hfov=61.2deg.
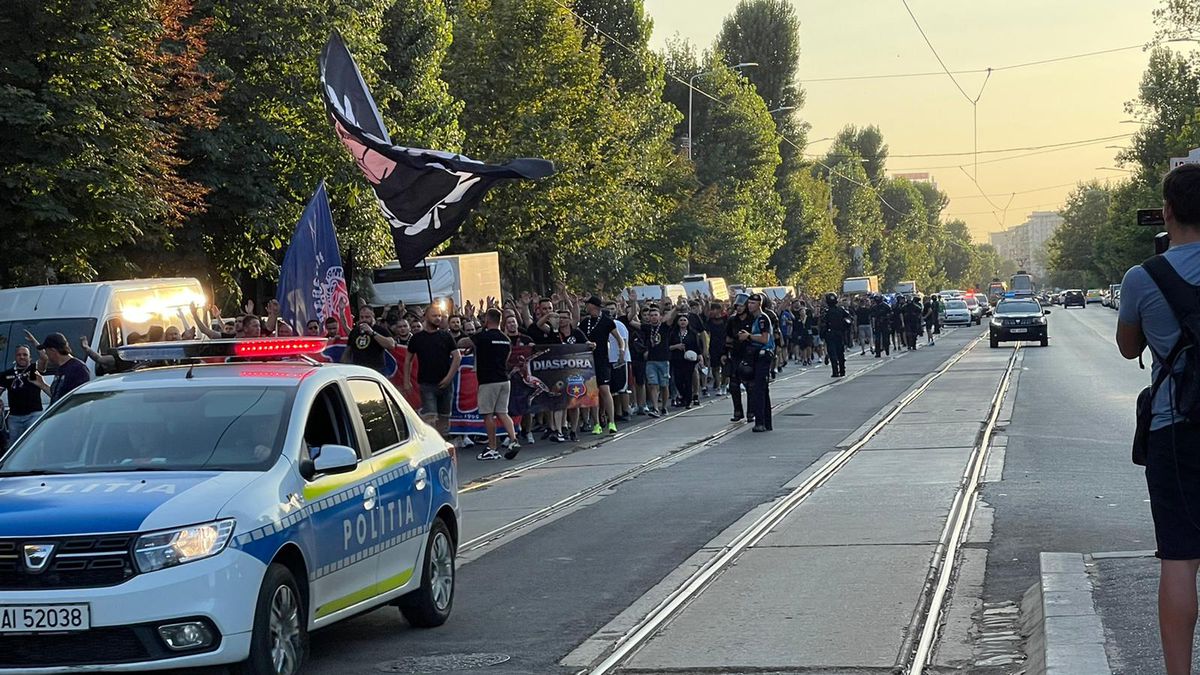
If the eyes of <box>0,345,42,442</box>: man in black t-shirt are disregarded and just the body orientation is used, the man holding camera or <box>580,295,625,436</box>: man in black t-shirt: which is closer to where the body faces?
the man holding camera

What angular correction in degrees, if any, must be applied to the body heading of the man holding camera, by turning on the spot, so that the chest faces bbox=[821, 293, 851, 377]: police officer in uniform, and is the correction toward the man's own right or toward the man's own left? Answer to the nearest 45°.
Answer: approximately 45° to the man's own right

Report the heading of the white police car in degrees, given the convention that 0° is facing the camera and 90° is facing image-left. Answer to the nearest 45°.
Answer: approximately 45°

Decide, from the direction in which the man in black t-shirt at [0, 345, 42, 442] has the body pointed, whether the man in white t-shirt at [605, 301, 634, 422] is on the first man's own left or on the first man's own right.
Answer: on the first man's own left

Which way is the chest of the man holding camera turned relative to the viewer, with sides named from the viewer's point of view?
facing away from the viewer and to the left of the viewer

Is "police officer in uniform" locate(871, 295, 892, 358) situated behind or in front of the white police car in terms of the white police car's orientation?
behind
